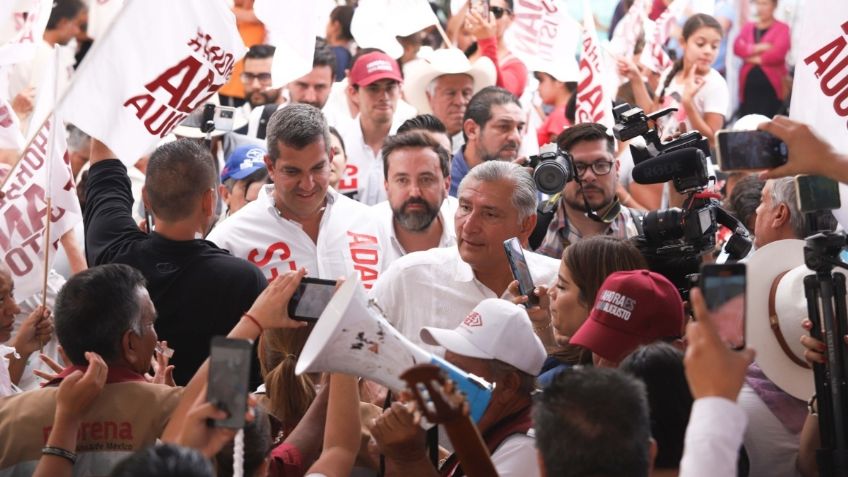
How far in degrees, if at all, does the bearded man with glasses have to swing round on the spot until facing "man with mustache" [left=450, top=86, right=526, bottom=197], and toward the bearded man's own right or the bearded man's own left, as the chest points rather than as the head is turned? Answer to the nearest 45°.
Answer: approximately 135° to the bearded man's own right

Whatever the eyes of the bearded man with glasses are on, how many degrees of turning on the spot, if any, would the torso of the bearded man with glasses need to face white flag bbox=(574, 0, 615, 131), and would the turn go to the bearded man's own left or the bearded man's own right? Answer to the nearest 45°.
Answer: approximately 180°

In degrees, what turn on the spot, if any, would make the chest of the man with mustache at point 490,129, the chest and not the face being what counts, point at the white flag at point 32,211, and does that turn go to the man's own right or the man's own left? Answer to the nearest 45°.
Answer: approximately 90° to the man's own right

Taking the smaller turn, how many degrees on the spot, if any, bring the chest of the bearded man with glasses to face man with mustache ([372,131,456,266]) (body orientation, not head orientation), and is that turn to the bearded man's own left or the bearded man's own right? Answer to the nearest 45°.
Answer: approximately 90° to the bearded man's own right

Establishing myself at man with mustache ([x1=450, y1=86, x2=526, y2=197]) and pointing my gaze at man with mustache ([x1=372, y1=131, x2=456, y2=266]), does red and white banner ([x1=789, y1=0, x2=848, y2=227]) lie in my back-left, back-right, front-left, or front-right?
front-left

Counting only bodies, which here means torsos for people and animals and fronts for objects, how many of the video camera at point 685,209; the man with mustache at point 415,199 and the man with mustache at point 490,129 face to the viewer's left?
1

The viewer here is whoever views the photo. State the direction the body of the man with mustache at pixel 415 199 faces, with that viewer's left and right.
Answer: facing the viewer

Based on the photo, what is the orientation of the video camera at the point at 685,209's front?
to the viewer's left

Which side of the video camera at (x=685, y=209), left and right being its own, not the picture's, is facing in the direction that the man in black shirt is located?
front

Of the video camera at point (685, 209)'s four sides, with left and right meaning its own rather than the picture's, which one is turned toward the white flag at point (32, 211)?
front

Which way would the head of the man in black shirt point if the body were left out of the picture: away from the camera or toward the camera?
away from the camera

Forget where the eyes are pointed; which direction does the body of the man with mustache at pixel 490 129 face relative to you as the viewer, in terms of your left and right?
facing the viewer and to the right of the viewer
